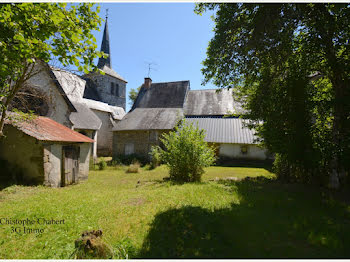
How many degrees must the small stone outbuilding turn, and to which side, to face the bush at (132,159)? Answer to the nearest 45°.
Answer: approximately 90° to its left

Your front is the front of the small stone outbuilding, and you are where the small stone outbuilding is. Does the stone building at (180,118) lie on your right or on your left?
on your left

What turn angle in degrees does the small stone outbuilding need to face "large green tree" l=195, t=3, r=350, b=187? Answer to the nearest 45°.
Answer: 0° — it already faces it

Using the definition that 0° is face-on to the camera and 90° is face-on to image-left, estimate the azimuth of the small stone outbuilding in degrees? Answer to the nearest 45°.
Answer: approximately 315°

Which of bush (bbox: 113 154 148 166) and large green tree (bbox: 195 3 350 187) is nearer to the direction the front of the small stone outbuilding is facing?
the large green tree

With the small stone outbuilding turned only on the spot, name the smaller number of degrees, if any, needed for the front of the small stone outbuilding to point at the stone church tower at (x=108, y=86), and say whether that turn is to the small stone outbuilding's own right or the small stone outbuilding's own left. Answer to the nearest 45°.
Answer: approximately 135° to the small stone outbuilding's own left
